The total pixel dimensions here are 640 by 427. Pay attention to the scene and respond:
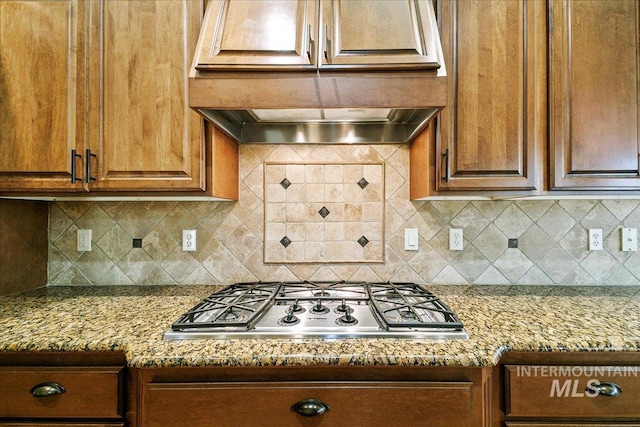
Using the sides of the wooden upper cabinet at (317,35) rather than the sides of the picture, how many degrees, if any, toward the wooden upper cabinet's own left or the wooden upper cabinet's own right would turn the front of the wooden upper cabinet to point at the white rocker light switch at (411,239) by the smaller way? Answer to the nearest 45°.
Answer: approximately 135° to the wooden upper cabinet's own left

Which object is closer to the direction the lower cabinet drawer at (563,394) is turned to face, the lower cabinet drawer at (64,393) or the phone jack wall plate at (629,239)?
the lower cabinet drawer

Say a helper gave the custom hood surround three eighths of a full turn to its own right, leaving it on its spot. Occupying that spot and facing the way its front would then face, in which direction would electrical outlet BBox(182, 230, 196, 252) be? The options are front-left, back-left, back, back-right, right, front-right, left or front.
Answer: front

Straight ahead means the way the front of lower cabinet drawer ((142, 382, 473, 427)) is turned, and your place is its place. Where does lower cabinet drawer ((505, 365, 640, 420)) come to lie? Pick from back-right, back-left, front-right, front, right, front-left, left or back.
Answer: left

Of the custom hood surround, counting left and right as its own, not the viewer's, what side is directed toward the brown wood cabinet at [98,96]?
right

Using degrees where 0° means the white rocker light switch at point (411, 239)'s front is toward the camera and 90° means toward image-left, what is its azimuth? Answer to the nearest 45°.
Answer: approximately 0°
